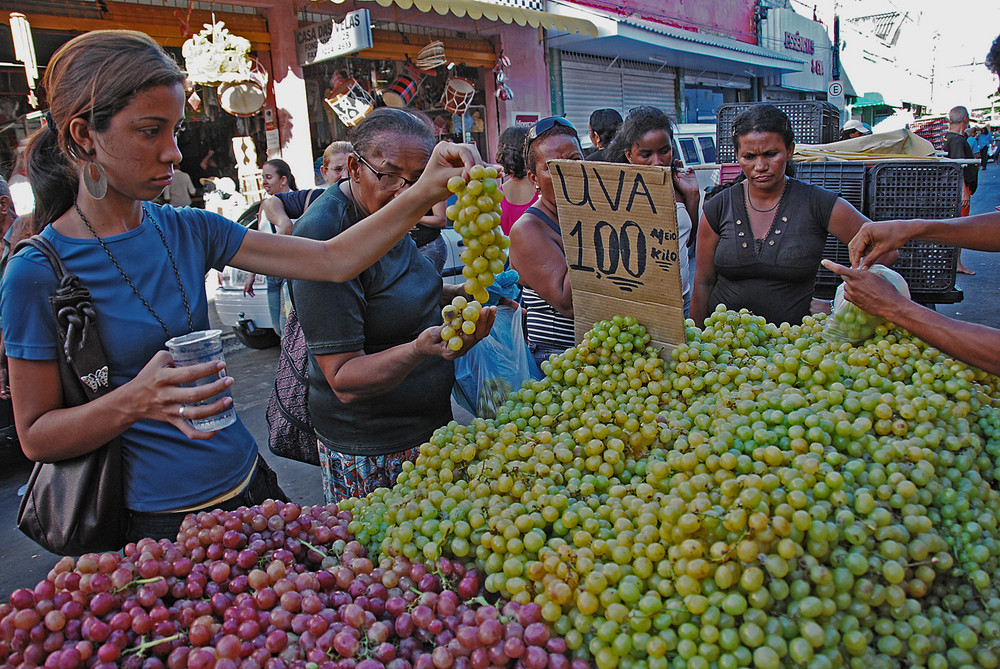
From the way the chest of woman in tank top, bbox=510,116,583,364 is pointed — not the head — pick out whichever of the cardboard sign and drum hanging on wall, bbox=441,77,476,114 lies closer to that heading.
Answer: the cardboard sign

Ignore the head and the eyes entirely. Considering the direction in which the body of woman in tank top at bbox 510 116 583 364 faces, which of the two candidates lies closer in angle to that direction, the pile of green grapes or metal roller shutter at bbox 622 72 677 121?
the pile of green grapes

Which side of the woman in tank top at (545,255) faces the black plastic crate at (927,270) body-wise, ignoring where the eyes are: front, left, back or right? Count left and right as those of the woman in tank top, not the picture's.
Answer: left

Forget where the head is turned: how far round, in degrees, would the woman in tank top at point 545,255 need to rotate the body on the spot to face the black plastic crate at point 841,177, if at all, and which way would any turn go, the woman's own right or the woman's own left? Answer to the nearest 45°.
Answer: approximately 90° to the woman's own left

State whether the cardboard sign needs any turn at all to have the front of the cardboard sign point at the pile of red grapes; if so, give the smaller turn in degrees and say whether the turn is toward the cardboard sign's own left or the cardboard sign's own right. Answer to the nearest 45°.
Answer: approximately 45° to the cardboard sign's own right

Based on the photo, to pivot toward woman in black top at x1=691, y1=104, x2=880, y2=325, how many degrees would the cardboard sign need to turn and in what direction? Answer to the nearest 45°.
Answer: approximately 135° to its left

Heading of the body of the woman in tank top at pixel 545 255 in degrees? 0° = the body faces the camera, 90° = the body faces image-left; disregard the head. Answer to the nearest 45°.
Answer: approximately 315°
